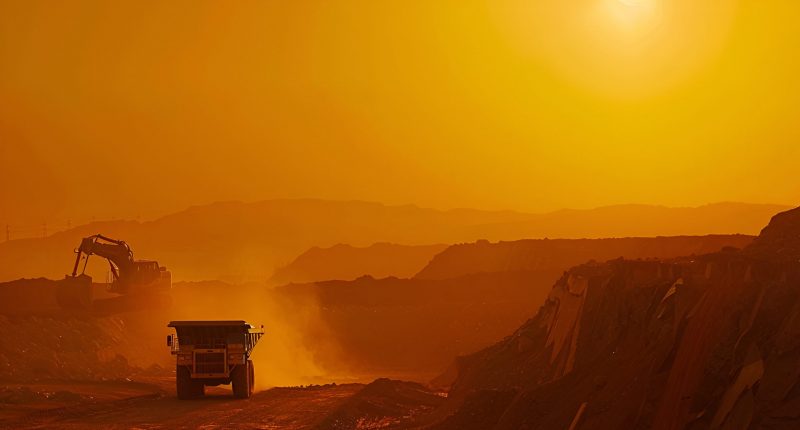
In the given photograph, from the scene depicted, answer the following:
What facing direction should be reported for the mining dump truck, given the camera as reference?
facing the viewer

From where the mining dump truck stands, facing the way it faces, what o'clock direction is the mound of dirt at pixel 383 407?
The mound of dirt is roughly at 10 o'clock from the mining dump truck.
